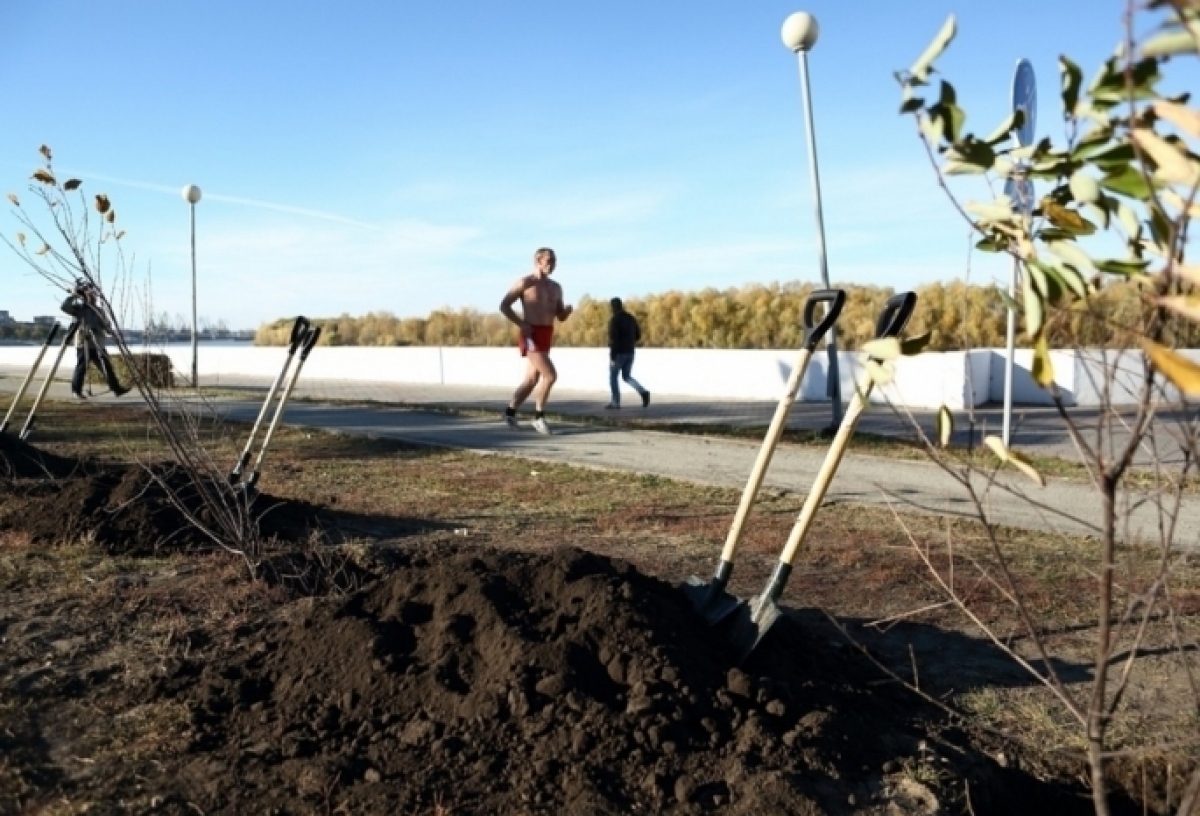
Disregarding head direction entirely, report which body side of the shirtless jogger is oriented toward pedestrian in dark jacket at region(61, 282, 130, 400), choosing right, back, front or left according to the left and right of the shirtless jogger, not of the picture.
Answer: right

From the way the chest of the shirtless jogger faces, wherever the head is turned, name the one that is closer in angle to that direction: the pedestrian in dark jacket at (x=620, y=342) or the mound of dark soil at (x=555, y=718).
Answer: the mound of dark soil

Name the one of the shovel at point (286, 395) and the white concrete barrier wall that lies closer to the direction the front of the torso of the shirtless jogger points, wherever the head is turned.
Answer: the shovel

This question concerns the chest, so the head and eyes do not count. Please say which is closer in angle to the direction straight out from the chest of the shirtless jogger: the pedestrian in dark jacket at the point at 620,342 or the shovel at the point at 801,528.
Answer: the shovel

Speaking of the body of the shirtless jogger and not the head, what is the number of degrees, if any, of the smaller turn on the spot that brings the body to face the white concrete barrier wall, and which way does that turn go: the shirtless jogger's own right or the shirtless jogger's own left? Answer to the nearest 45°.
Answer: approximately 135° to the shirtless jogger's own left

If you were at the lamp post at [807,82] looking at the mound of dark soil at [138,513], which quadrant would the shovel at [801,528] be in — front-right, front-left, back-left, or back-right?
front-left

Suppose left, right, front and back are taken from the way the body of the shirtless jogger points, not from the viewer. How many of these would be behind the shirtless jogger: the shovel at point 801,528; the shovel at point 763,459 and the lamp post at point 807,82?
0

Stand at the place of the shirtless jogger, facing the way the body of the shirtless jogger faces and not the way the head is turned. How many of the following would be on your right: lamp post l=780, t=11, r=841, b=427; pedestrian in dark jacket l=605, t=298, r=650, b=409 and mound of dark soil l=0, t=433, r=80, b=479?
1

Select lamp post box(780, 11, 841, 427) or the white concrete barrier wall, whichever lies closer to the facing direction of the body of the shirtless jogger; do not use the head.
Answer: the lamp post

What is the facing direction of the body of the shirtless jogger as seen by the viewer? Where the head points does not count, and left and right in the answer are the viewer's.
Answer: facing the viewer and to the right of the viewer

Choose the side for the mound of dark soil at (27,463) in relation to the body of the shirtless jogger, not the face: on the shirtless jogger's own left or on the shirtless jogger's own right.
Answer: on the shirtless jogger's own right

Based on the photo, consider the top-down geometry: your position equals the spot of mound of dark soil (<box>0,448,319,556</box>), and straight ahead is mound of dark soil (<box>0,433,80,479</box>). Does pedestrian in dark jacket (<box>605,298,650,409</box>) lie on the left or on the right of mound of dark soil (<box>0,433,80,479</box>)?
right

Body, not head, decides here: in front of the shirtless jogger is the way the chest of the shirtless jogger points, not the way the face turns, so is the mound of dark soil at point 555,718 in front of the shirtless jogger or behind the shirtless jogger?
in front
